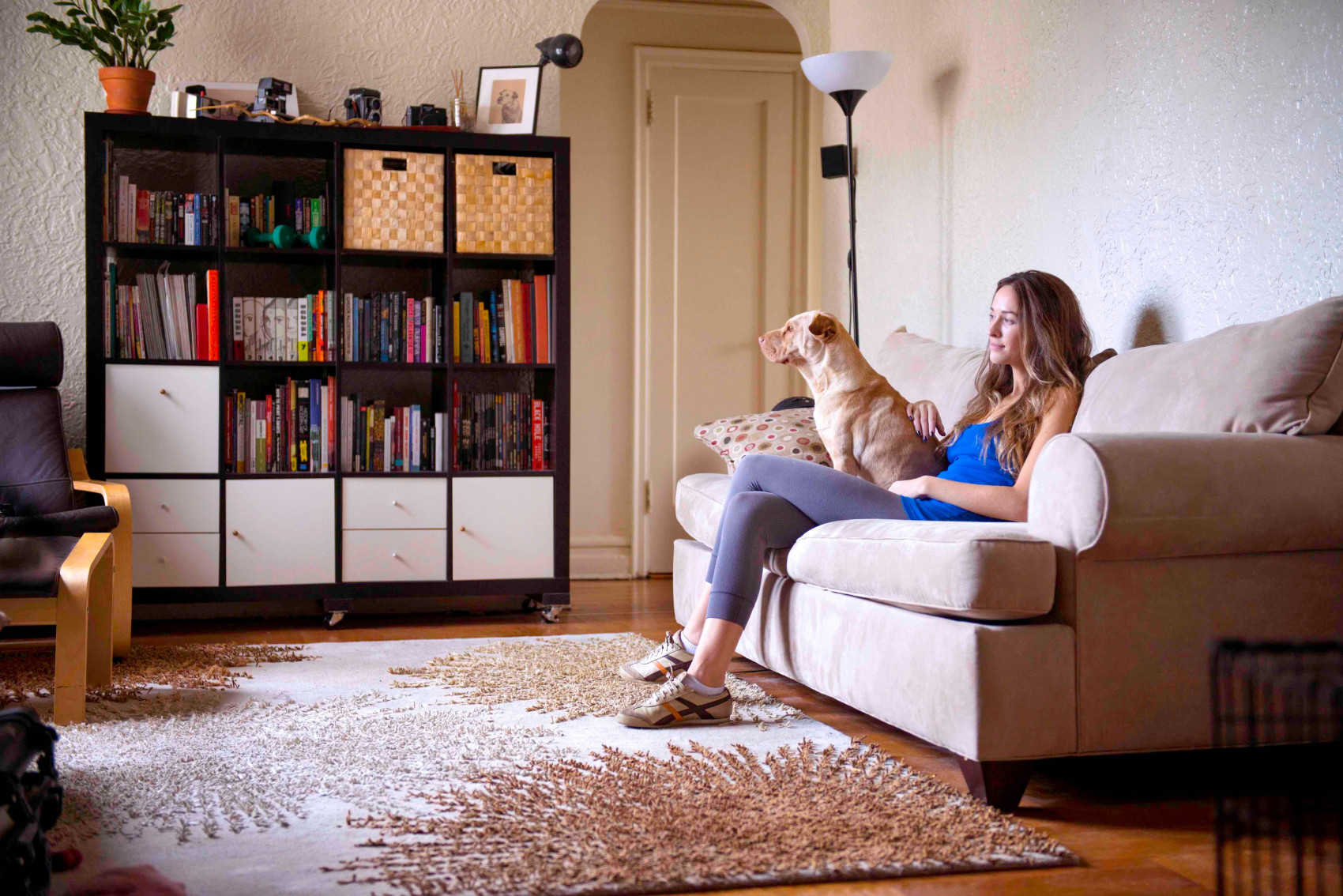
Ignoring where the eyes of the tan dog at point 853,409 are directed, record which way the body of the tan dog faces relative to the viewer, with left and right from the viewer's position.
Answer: facing to the left of the viewer

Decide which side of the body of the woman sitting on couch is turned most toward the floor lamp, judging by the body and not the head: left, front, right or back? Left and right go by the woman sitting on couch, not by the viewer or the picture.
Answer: right

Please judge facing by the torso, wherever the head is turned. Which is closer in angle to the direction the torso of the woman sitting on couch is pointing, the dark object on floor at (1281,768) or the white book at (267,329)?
the white book

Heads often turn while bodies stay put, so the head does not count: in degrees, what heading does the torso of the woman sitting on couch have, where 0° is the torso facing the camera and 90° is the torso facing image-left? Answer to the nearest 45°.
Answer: approximately 90°

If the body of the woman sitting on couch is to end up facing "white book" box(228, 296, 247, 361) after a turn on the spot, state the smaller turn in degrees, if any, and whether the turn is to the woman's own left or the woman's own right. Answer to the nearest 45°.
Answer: approximately 45° to the woman's own right

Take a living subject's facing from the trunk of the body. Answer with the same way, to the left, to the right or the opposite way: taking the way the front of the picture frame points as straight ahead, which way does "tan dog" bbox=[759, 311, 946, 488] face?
to the right

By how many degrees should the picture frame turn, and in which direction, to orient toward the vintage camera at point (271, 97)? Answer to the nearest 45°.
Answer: approximately 90° to its right

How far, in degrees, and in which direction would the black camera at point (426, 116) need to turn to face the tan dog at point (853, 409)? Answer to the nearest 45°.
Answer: approximately 45° to its left

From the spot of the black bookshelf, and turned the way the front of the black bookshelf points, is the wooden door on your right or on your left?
on your left

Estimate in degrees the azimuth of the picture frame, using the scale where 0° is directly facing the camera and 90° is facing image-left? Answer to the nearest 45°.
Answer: approximately 0°

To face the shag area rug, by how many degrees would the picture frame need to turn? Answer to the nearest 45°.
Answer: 0° — it already faces it

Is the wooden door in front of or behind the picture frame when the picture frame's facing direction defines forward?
behind
